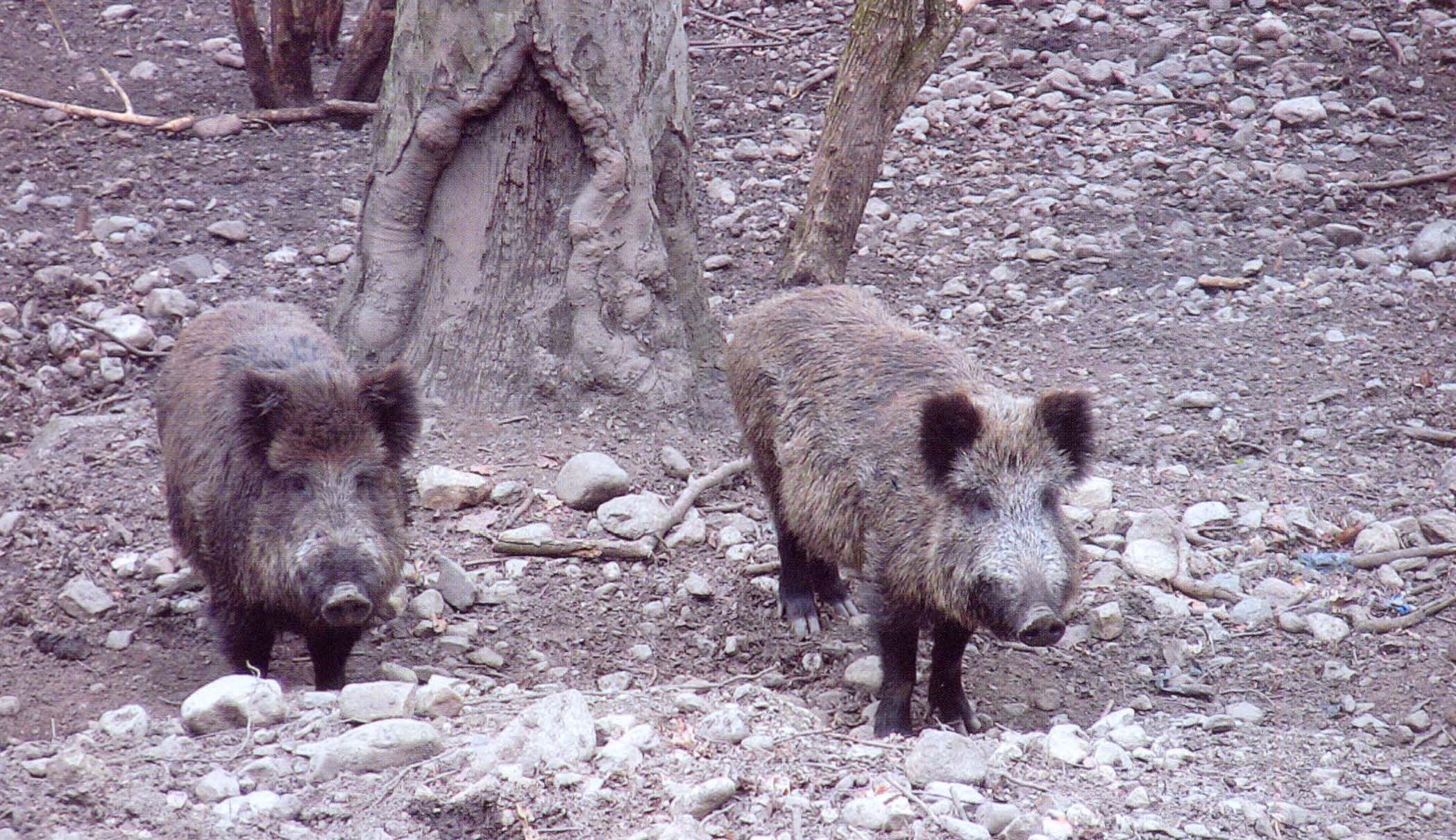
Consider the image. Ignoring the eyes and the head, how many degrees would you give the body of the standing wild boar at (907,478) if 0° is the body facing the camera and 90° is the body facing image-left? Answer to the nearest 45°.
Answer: approximately 315°

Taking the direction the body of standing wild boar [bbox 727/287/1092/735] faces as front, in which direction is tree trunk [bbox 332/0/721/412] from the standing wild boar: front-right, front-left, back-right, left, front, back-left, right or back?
back

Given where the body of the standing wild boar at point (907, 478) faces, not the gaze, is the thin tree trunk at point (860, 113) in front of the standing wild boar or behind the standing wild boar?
behind

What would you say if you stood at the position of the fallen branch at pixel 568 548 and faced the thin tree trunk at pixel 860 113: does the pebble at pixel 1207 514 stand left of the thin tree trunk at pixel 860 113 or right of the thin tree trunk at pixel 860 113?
right

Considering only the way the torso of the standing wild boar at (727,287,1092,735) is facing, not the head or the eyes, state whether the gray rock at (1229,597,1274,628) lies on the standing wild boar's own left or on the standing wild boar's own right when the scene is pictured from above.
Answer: on the standing wild boar's own left

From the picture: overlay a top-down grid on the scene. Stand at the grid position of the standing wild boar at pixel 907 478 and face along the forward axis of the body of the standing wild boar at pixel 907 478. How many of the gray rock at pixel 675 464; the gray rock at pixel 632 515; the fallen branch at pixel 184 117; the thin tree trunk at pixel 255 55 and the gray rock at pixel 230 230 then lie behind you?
5

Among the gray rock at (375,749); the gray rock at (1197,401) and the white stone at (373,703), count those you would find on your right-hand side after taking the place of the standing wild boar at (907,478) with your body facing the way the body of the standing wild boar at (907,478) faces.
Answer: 2

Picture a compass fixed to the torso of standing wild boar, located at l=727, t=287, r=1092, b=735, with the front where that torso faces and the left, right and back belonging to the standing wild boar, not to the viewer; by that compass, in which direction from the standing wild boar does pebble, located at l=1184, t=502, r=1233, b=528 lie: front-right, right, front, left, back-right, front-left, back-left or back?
left

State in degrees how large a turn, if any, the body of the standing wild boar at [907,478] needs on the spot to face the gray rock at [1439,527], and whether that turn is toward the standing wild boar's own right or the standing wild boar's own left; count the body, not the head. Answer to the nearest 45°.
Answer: approximately 90° to the standing wild boar's own left

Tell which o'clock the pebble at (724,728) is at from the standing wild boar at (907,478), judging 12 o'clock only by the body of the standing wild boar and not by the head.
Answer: The pebble is roughly at 2 o'clock from the standing wild boar.

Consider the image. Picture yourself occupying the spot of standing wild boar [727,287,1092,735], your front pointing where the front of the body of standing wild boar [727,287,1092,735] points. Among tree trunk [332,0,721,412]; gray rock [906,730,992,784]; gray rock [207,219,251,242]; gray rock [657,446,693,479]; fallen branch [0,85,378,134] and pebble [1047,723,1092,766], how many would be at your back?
4

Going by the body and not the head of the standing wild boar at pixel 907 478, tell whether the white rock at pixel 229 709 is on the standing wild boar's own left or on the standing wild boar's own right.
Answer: on the standing wild boar's own right

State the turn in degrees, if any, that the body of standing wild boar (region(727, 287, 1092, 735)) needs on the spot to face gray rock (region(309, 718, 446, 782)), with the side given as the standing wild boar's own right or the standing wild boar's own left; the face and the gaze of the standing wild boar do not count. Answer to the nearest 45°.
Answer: approximately 90° to the standing wild boar's own right

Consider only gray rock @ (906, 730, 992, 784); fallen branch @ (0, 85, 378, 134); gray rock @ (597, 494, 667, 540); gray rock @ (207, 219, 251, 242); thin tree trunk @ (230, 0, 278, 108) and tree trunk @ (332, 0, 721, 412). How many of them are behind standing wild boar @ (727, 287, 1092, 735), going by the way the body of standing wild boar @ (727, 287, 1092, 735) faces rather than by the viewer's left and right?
5

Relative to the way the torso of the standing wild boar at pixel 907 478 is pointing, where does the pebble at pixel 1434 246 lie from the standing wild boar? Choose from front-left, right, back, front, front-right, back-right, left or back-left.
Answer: left

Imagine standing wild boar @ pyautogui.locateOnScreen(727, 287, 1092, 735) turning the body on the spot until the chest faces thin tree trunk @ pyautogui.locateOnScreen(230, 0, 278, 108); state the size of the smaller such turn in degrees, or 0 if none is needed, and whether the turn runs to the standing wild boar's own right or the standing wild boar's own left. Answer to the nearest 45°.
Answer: approximately 180°

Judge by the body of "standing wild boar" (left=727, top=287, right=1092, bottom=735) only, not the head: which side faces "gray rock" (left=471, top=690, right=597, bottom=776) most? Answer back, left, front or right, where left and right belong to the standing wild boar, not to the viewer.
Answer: right

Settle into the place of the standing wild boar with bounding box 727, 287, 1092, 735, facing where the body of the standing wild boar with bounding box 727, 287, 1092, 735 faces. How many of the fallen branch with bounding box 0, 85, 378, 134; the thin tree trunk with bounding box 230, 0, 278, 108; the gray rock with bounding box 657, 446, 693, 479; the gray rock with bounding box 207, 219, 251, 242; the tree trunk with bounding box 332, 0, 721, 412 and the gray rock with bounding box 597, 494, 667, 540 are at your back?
6

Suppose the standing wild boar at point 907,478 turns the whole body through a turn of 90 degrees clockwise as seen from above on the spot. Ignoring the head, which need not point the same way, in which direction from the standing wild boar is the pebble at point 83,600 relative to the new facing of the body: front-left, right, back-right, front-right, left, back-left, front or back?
front-right

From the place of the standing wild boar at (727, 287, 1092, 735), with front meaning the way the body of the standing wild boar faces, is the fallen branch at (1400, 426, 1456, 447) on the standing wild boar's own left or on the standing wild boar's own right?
on the standing wild boar's own left

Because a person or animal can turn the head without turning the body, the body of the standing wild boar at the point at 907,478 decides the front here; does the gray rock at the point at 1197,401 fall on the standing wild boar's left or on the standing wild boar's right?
on the standing wild boar's left
